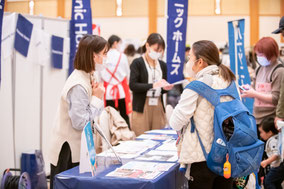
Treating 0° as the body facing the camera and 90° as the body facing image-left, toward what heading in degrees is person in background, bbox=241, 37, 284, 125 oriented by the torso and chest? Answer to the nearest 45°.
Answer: approximately 45°

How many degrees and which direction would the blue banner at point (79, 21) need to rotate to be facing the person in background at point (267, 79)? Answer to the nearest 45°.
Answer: approximately 45° to its left

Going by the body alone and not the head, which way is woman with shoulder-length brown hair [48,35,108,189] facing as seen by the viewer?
to the viewer's right

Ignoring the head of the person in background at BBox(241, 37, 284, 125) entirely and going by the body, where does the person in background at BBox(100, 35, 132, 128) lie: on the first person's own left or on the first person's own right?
on the first person's own right

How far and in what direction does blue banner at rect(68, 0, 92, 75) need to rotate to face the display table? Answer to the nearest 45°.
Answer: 0° — it already faces it

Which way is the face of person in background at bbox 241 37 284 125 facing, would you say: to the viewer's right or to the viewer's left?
to the viewer's left

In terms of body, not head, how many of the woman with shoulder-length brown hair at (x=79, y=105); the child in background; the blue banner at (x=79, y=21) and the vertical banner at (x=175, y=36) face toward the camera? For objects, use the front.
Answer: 2
